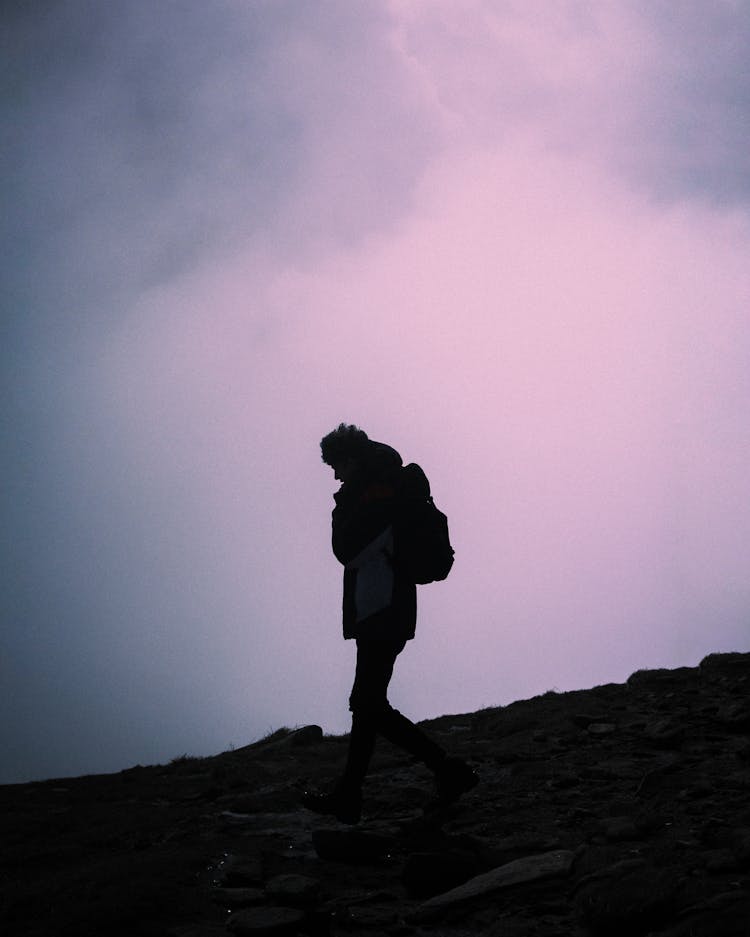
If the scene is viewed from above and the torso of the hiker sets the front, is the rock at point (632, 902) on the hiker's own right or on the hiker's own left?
on the hiker's own left

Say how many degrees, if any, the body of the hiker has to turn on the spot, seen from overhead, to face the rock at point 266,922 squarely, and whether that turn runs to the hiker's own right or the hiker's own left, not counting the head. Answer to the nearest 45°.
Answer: approximately 90° to the hiker's own left

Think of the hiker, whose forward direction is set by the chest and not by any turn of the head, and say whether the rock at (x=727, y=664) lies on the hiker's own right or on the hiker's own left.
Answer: on the hiker's own right

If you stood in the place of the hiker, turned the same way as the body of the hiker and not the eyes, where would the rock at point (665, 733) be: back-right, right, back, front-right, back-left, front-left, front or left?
back-right

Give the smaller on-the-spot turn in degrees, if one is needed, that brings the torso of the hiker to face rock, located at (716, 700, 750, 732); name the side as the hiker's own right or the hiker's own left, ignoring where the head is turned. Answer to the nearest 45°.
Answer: approximately 135° to the hiker's own right

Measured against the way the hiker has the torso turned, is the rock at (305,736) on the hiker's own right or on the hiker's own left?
on the hiker's own right

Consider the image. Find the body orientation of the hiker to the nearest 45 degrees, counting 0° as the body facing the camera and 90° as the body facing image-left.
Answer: approximately 90°
